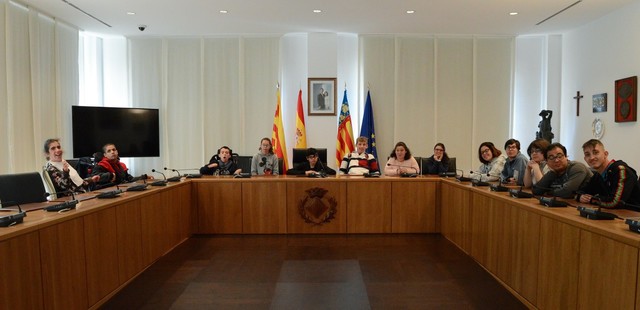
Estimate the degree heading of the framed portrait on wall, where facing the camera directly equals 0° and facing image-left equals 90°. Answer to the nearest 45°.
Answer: approximately 0°

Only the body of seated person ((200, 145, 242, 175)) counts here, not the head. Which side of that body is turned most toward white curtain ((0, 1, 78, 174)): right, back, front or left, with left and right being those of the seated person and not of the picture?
right

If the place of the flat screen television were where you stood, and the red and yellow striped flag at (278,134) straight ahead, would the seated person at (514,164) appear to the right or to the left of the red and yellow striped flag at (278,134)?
right

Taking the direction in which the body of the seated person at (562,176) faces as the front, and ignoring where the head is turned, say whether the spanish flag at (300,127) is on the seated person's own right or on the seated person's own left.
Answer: on the seated person's own right

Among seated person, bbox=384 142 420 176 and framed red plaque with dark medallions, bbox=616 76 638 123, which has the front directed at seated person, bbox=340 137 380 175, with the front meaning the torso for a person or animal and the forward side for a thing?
the framed red plaque with dark medallions

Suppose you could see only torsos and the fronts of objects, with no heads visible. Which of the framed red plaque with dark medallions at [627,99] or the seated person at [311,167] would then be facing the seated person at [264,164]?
the framed red plaque with dark medallions

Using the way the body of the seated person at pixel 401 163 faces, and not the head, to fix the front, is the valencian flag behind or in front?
behind

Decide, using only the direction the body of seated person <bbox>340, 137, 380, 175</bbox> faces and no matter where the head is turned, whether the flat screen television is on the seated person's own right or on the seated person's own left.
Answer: on the seated person's own right
